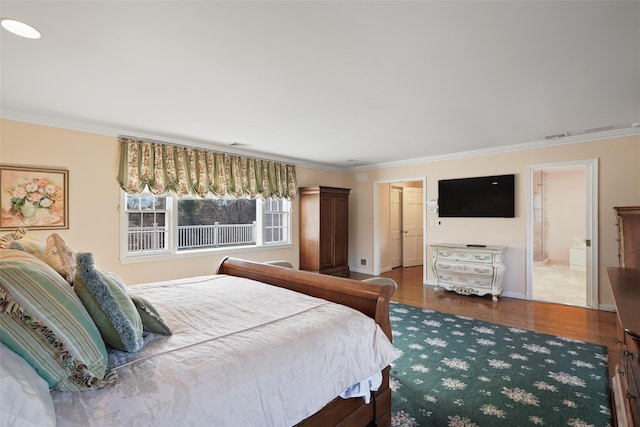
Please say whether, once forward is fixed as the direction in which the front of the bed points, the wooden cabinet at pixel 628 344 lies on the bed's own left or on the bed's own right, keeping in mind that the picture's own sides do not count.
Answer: on the bed's own right

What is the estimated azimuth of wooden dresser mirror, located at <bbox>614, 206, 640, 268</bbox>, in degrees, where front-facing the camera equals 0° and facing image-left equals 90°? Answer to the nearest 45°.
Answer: approximately 90°

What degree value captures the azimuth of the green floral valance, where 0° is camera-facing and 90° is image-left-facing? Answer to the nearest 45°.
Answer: approximately 315°

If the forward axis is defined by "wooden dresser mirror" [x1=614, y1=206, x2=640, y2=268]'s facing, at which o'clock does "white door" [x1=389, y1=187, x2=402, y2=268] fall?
The white door is roughly at 1 o'clock from the wooden dresser mirror.

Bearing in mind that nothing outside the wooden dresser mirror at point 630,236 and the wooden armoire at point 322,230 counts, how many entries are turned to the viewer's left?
1

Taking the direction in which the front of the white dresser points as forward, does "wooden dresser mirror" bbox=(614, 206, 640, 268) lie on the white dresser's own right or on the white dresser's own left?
on the white dresser's own left

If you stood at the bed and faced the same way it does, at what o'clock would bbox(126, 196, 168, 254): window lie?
The window is roughly at 10 o'clock from the bed.

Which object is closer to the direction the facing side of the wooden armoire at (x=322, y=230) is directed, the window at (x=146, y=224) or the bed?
the bed

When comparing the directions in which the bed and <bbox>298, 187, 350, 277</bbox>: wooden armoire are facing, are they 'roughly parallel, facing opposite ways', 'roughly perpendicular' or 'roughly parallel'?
roughly perpendicular

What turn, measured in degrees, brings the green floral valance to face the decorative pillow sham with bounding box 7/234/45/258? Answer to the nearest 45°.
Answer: approximately 45° to its right
